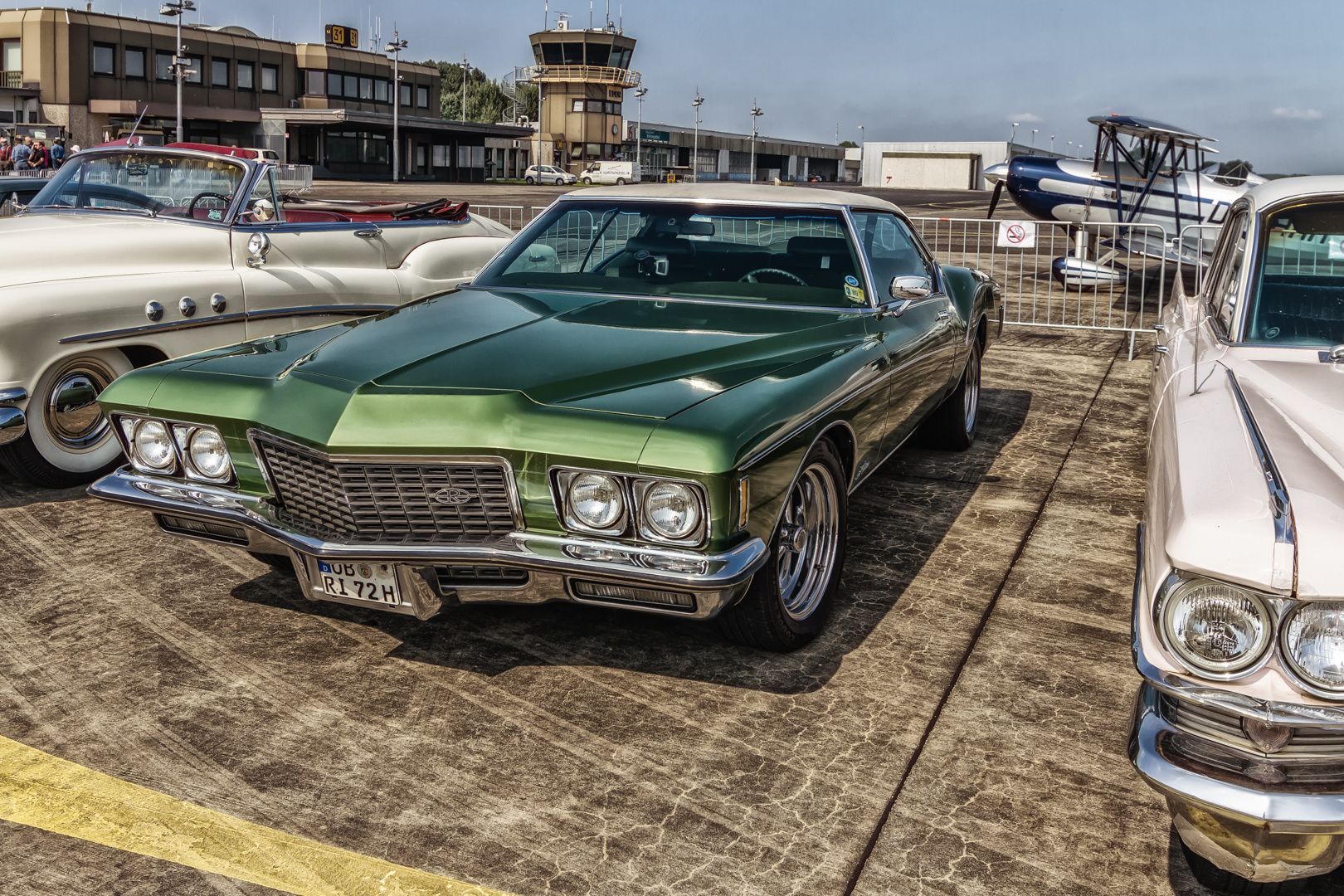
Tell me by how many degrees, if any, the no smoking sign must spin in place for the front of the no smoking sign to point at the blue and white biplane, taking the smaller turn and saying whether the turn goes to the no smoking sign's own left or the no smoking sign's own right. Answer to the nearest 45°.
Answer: approximately 180°

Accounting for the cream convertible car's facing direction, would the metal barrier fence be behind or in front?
behind

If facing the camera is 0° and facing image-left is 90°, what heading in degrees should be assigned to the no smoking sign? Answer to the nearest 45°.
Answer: approximately 0°

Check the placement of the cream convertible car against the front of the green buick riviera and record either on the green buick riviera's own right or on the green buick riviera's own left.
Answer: on the green buick riviera's own right

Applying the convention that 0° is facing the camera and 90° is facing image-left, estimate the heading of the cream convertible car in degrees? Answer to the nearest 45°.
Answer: approximately 45°

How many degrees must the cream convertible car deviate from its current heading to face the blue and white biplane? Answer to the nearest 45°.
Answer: approximately 180°
